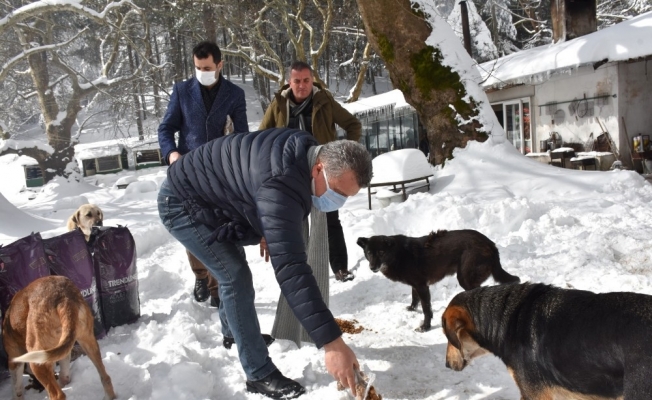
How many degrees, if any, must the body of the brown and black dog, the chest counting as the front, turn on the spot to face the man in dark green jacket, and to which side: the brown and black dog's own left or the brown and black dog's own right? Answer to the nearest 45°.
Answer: approximately 45° to the brown and black dog's own right

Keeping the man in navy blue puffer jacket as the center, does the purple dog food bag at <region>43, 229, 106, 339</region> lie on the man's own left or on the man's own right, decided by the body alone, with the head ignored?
on the man's own left

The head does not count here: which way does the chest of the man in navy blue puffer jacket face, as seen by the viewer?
to the viewer's right

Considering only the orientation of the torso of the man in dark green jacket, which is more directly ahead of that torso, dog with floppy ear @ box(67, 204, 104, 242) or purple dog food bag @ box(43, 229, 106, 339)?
the purple dog food bag

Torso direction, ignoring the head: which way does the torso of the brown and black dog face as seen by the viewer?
to the viewer's left

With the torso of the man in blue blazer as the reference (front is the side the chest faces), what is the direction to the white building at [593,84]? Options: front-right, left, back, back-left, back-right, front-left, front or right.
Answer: back-left

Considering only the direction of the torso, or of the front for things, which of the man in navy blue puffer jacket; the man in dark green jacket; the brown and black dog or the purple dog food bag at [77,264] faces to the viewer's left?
the brown and black dog

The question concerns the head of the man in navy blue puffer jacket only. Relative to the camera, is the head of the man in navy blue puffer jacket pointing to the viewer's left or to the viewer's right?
to the viewer's right

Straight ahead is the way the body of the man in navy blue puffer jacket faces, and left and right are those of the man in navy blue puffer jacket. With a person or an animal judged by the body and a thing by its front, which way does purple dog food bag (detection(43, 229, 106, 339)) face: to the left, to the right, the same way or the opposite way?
to the right
